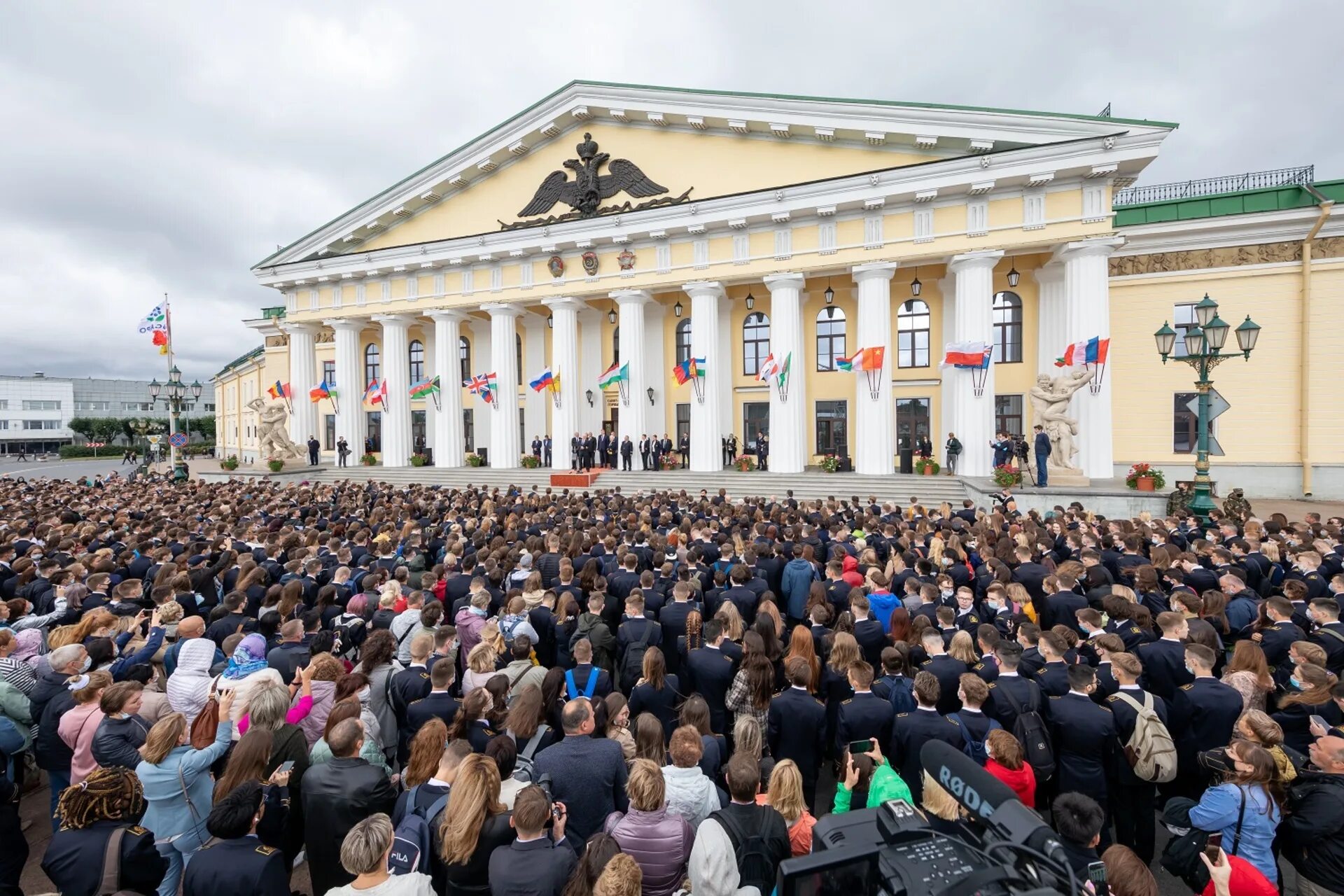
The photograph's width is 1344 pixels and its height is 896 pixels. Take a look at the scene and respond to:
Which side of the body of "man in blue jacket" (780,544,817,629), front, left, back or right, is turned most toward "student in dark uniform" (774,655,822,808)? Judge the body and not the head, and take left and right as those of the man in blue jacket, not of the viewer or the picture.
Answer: back

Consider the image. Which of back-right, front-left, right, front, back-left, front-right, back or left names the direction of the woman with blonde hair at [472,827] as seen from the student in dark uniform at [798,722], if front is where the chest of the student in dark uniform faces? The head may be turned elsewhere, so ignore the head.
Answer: back-left

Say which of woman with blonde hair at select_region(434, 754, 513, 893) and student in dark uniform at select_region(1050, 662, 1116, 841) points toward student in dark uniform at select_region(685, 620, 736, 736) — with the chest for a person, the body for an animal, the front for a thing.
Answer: the woman with blonde hair

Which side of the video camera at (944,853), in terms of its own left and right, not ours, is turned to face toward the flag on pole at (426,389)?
front

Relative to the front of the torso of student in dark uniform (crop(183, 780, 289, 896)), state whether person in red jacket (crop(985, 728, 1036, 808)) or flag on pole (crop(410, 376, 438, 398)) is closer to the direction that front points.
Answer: the flag on pole

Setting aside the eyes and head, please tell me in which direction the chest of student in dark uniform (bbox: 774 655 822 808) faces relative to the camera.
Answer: away from the camera

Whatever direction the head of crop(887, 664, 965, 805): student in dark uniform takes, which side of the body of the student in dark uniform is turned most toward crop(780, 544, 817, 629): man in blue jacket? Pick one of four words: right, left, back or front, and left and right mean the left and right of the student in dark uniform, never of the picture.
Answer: front

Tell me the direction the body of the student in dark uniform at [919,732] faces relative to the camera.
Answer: away from the camera

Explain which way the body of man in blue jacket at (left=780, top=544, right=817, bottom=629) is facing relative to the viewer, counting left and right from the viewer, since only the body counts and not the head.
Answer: facing away from the viewer

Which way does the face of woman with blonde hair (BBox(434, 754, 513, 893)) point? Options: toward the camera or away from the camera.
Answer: away from the camera

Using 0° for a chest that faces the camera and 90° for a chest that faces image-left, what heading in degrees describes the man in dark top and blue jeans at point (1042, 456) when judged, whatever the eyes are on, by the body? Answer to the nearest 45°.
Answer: approximately 90°

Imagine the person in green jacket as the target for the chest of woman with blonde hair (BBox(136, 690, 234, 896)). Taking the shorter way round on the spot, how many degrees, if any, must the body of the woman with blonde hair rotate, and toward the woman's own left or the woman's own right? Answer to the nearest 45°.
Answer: approximately 90° to the woman's own right

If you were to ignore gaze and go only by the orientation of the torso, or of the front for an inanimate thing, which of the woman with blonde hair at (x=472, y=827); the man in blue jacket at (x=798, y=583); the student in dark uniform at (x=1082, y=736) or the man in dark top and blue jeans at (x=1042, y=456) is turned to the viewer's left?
the man in dark top and blue jeans

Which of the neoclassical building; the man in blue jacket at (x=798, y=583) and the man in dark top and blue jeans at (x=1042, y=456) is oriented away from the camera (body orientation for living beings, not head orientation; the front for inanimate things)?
the man in blue jacket

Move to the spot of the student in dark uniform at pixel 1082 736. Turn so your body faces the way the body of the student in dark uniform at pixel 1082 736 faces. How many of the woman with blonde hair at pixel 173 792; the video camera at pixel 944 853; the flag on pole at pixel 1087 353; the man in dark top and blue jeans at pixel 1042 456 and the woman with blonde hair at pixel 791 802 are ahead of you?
2
